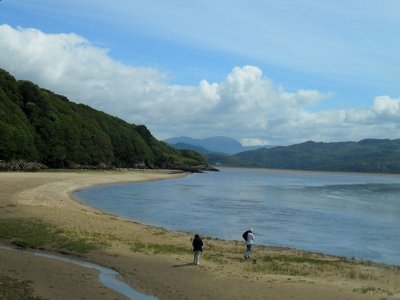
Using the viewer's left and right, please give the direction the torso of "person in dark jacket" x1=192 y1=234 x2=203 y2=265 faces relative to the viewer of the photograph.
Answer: facing away from the viewer
